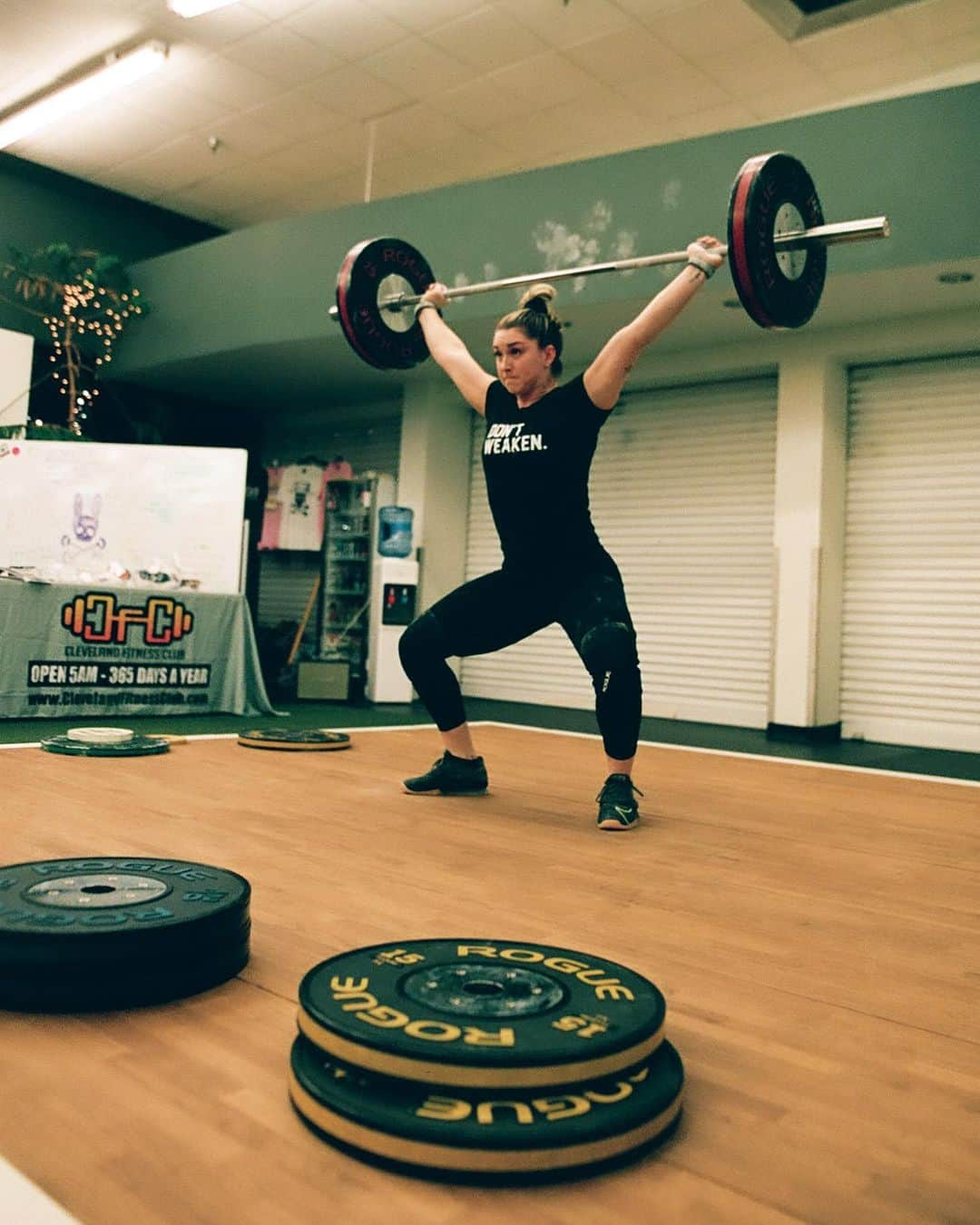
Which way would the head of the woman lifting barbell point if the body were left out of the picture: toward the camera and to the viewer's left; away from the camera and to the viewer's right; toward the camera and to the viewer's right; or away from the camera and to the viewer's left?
toward the camera and to the viewer's left

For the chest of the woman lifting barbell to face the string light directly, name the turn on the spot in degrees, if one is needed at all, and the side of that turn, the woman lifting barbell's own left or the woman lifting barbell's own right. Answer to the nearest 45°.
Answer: approximately 90° to the woman lifting barbell's own right

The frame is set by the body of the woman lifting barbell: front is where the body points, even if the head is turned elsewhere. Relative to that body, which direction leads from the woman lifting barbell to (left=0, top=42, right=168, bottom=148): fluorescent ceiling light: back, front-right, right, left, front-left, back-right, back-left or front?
right

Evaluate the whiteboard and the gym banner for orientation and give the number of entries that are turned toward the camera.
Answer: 2

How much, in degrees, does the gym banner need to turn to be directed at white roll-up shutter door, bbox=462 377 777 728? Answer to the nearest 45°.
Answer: approximately 90° to its left

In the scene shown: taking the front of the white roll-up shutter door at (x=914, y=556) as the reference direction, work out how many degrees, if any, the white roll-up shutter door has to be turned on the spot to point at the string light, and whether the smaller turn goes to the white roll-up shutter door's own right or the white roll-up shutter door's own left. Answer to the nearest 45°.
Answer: approximately 45° to the white roll-up shutter door's own right

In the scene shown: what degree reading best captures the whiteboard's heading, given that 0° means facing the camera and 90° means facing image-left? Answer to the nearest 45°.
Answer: approximately 0°

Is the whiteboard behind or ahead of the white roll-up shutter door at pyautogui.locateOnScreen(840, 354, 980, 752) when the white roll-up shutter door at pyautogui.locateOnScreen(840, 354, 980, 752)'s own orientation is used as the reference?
ahead

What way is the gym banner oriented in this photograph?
toward the camera

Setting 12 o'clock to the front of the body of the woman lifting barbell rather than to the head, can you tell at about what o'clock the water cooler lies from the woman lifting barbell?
The water cooler is roughly at 4 o'clock from the woman lifting barbell.

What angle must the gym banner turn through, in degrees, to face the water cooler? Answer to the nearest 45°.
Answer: approximately 135° to its left

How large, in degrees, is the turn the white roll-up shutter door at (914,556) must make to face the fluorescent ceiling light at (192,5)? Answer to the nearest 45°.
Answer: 0° — it already faces it
